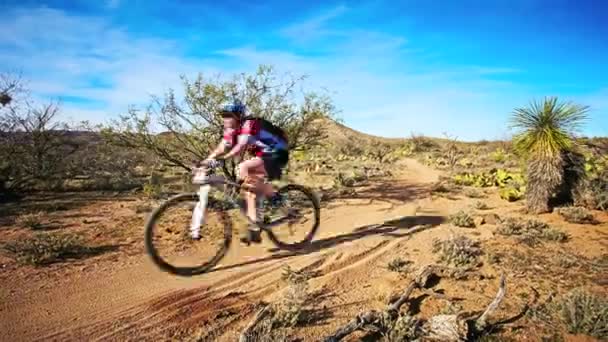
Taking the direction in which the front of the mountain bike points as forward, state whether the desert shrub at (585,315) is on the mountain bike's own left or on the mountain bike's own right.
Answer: on the mountain bike's own left

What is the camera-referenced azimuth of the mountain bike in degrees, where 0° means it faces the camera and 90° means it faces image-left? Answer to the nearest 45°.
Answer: approximately 45°

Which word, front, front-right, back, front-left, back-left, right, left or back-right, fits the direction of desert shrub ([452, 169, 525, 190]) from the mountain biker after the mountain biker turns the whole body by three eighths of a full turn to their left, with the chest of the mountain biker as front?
front-left

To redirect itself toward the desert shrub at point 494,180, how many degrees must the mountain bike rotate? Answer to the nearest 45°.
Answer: approximately 180°

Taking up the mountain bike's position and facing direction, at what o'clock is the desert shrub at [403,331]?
The desert shrub is roughly at 9 o'clock from the mountain bike.

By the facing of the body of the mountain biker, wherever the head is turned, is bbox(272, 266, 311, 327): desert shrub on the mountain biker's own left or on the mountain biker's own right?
on the mountain biker's own left

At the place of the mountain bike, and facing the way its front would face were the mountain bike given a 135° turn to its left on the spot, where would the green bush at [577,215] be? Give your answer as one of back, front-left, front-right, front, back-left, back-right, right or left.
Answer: front

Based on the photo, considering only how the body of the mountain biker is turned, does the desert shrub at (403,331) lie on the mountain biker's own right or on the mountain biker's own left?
on the mountain biker's own left

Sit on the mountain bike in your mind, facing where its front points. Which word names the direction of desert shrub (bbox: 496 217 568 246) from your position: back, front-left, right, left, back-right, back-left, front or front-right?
back-left

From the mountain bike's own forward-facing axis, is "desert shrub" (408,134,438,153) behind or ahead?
behind
